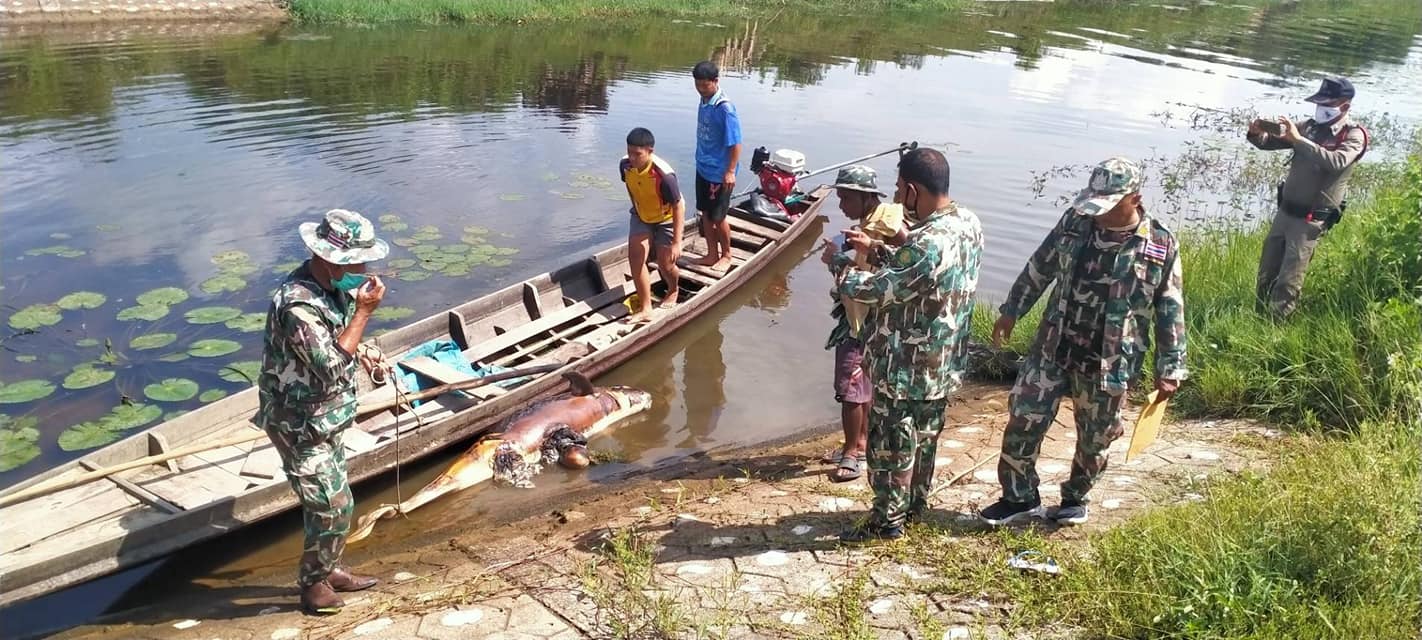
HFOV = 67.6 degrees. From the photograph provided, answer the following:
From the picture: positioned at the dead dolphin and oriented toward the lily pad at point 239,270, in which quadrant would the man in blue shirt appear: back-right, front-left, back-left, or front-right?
front-right

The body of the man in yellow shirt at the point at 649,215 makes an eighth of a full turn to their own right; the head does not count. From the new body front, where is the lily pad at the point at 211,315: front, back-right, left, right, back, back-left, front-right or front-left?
front

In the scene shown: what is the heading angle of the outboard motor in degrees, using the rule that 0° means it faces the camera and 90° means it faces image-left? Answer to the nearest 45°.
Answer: approximately 45°

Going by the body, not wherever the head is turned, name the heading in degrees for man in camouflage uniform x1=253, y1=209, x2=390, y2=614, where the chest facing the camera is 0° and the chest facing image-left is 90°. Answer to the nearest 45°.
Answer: approximately 270°

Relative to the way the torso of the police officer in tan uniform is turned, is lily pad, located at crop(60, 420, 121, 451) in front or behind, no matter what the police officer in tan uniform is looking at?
in front

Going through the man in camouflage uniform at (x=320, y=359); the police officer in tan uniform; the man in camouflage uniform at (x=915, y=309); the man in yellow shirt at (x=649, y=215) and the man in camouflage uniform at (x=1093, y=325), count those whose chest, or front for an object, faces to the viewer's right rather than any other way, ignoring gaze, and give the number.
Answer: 1

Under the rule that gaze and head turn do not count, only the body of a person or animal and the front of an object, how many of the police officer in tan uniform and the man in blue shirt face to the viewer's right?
0

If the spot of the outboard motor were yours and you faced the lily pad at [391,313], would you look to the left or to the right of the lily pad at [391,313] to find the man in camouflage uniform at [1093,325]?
left

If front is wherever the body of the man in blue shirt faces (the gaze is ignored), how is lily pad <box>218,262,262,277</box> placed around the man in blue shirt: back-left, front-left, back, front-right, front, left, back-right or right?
front-right

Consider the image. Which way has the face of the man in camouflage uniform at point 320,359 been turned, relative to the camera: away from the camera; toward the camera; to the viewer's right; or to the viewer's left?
to the viewer's right

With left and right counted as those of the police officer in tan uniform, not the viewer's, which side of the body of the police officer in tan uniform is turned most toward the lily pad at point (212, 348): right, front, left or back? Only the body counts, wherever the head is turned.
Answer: front

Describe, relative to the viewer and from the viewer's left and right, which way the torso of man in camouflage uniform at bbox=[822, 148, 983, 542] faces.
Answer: facing away from the viewer and to the left of the viewer

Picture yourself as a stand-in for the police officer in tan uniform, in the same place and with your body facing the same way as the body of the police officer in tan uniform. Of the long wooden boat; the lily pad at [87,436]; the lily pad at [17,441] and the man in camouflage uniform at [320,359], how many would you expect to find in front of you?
4

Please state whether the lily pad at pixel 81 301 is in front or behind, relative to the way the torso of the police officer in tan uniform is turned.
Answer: in front

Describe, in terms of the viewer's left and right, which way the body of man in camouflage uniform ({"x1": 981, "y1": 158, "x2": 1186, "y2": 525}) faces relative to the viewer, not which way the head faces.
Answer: facing the viewer and to the left of the viewer

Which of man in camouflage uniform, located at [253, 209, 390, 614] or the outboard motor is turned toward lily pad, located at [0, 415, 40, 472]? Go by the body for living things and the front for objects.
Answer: the outboard motor

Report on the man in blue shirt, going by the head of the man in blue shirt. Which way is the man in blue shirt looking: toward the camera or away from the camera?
toward the camera

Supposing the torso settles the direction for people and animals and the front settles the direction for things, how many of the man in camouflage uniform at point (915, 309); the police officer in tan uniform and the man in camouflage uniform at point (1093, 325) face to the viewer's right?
0

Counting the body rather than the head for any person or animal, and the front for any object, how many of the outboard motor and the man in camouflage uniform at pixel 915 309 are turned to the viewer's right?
0

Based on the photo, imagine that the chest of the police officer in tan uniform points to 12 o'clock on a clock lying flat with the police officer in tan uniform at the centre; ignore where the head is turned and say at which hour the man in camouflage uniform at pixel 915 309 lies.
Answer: The man in camouflage uniform is roughly at 11 o'clock from the police officer in tan uniform.
